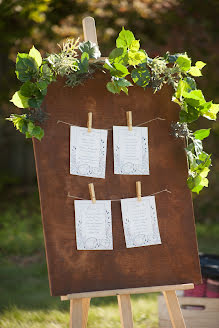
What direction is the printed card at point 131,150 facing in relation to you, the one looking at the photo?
facing the viewer

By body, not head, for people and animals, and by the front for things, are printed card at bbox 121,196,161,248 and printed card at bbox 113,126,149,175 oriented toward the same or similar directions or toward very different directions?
same or similar directions

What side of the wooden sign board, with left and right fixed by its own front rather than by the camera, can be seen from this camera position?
front

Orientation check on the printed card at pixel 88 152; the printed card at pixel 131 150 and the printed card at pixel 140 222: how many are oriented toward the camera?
3

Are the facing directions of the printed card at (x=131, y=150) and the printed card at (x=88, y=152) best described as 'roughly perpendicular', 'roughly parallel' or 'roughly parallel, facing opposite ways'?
roughly parallel

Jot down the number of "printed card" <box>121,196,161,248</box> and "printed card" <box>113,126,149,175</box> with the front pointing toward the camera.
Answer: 2
